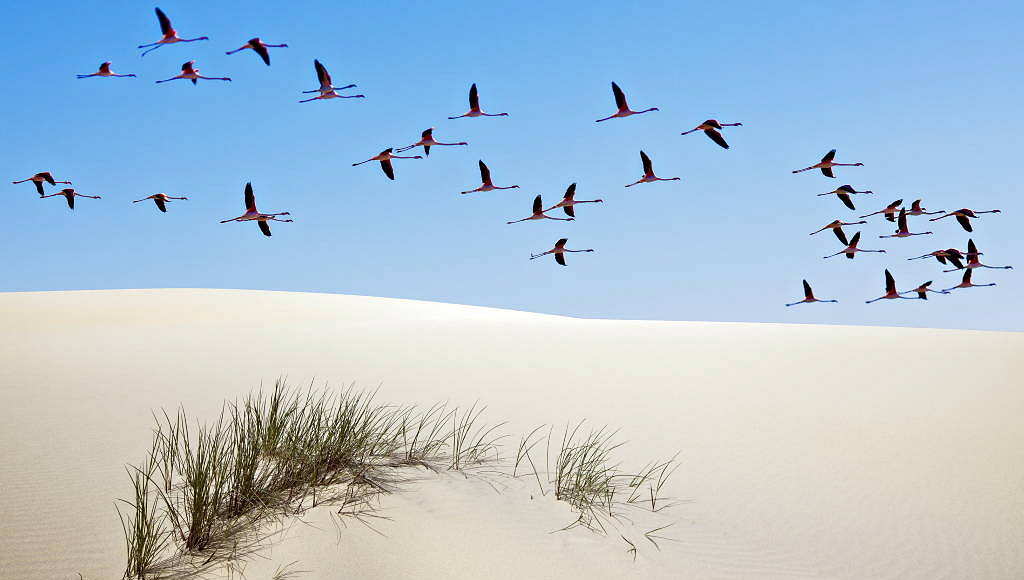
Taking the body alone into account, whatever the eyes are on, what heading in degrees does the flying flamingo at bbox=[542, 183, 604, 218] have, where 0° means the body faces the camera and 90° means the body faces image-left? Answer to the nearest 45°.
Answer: approximately 270°

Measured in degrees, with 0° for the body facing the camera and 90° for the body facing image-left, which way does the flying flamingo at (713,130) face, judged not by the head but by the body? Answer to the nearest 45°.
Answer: approximately 270°

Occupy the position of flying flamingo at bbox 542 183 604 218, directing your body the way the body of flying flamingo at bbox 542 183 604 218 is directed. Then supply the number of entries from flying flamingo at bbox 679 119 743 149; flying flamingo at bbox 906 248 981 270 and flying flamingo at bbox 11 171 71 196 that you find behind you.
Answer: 1

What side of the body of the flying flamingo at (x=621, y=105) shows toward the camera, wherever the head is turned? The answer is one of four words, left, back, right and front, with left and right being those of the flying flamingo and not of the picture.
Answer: right

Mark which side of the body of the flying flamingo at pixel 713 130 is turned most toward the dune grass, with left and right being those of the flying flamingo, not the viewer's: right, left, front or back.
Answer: right

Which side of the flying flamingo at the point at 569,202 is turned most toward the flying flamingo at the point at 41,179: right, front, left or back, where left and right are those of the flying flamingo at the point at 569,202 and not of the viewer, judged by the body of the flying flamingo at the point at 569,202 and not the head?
back

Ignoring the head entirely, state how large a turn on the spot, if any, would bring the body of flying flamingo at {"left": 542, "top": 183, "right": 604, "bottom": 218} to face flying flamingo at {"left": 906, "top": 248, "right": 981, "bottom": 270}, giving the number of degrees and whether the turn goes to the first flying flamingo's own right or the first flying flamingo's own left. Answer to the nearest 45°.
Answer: approximately 45° to the first flying flamingo's own left

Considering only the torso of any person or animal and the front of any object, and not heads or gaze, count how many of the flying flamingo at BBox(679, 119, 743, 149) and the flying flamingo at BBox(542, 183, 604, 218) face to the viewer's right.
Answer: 2

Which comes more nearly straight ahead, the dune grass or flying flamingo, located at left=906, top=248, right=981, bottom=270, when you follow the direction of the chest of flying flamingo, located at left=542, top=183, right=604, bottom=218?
the flying flamingo

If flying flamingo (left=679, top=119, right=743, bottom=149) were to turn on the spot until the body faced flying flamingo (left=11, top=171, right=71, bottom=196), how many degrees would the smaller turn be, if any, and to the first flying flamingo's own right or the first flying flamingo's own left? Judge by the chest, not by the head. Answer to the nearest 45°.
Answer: approximately 180°
